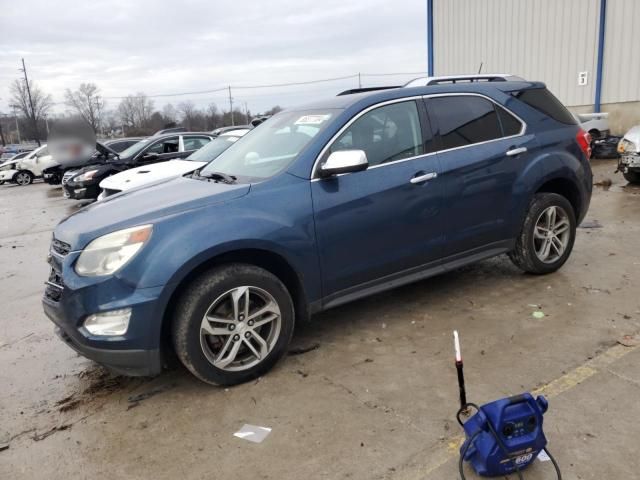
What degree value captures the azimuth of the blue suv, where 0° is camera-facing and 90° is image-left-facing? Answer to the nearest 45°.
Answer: approximately 45°

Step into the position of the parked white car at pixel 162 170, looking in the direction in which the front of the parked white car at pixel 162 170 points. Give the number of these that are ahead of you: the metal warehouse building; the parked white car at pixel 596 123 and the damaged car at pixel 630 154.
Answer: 0

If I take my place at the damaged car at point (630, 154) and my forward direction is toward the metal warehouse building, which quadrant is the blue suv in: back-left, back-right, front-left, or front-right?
back-left

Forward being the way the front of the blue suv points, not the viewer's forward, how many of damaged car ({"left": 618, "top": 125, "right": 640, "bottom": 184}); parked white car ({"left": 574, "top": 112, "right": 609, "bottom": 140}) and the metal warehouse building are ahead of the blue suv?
0

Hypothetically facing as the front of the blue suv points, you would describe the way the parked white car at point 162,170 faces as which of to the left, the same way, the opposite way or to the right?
the same way

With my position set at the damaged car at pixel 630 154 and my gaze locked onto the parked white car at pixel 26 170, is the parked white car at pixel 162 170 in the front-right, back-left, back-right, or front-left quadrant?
front-left

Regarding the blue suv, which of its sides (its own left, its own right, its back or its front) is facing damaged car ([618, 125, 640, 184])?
back

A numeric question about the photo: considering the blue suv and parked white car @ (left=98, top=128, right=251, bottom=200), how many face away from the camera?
0

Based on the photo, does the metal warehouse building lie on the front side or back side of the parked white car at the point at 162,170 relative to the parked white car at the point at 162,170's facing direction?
on the back side

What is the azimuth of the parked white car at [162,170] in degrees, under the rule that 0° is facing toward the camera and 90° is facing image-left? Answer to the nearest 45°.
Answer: approximately 45°

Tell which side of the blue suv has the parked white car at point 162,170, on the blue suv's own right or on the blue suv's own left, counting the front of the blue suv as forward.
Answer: on the blue suv's own right

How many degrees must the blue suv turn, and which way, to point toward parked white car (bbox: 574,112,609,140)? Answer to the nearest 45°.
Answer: approximately 180°
